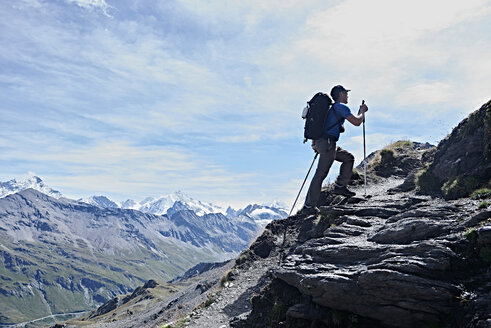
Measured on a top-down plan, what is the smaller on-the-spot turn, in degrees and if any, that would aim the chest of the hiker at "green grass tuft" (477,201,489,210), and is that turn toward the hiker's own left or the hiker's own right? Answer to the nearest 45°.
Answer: approximately 45° to the hiker's own right

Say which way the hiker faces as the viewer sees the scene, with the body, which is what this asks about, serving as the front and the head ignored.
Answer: to the viewer's right

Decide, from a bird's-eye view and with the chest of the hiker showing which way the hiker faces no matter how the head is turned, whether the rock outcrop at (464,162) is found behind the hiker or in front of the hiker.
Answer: in front
